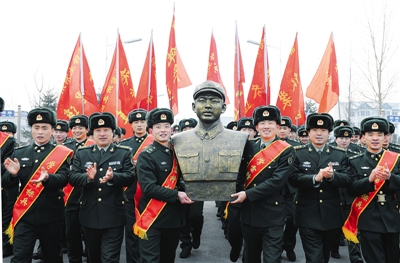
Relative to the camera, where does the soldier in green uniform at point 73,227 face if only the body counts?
toward the camera

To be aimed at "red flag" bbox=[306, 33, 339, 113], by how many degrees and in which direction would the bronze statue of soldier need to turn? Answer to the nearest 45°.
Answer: approximately 135° to its left

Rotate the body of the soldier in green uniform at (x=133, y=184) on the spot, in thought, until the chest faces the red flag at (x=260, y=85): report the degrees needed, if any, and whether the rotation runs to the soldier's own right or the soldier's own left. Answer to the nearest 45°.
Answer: approximately 135° to the soldier's own left

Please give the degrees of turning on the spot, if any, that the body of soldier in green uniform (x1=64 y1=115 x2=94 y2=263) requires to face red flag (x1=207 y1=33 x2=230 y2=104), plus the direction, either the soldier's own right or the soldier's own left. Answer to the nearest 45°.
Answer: approximately 135° to the soldier's own left

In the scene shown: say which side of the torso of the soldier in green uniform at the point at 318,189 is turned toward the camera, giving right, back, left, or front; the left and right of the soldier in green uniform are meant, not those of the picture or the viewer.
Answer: front

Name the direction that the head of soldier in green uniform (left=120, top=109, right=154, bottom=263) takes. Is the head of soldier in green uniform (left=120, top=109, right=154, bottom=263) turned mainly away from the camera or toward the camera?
toward the camera

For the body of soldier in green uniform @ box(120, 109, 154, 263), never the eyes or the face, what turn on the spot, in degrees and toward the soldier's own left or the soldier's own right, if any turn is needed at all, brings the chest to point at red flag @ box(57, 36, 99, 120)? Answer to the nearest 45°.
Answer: approximately 180°

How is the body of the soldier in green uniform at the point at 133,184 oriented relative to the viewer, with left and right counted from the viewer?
facing the viewer

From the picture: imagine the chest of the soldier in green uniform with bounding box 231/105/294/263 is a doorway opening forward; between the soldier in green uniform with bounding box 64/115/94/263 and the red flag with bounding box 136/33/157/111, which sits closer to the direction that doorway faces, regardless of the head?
the soldier in green uniform

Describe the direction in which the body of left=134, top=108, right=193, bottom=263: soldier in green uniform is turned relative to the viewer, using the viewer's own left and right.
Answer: facing the viewer and to the right of the viewer

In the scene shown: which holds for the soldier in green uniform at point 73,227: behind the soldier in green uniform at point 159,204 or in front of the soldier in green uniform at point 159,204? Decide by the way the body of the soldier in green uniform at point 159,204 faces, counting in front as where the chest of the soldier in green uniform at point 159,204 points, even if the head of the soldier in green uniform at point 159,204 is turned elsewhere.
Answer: behind
